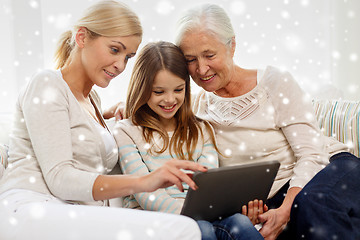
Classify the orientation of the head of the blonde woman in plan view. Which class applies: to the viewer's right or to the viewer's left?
to the viewer's right

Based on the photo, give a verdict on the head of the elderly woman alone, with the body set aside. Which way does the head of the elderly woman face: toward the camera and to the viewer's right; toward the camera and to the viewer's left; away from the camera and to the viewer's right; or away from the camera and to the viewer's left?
toward the camera and to the viewer's left

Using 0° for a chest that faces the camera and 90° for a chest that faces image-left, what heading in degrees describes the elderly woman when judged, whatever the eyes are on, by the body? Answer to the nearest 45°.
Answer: approximately 45°
